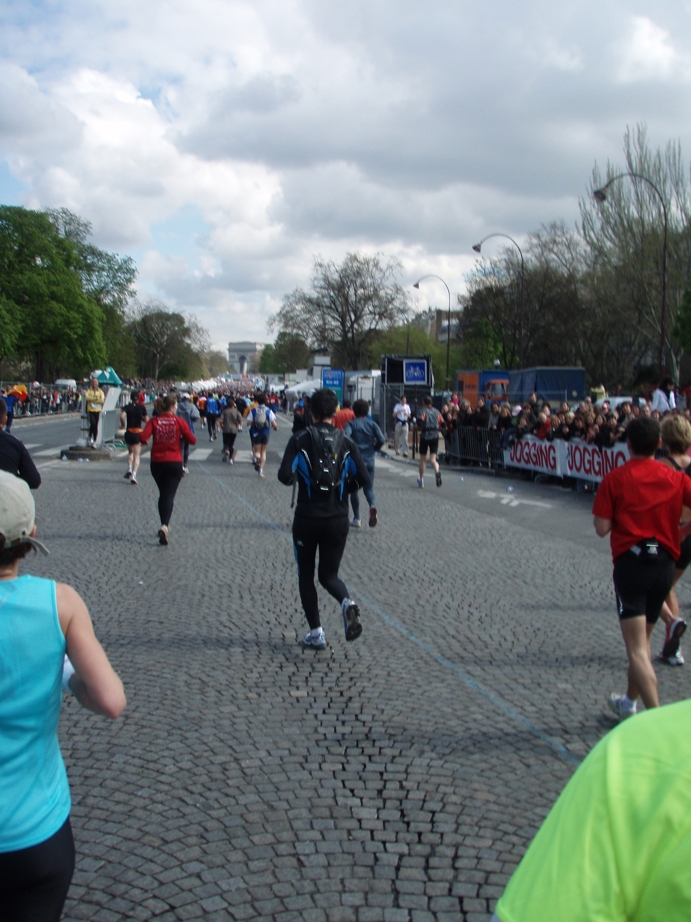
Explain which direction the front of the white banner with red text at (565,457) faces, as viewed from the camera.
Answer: facing the viewer and to the left of the viewer

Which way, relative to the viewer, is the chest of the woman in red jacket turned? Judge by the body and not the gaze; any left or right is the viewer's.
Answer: facing away from the viewer

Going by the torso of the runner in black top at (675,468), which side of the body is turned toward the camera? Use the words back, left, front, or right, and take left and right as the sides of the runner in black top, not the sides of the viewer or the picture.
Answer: back

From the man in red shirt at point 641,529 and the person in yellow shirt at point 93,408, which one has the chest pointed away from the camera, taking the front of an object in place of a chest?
the man in red shirt

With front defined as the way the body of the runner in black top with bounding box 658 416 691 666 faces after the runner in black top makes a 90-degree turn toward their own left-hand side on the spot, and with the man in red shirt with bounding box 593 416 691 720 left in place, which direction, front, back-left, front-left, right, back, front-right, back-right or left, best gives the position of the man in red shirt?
left

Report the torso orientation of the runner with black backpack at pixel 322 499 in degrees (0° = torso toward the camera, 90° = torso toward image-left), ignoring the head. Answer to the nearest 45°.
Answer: approximately 180°

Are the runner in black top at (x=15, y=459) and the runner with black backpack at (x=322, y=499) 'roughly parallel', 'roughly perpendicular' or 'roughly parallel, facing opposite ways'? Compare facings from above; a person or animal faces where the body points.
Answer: roughly parallel

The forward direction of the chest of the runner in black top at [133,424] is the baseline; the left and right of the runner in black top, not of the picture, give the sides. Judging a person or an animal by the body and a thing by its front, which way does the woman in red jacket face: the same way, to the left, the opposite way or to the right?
the same way

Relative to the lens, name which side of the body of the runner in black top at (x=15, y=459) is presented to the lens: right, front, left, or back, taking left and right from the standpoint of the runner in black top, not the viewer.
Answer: back

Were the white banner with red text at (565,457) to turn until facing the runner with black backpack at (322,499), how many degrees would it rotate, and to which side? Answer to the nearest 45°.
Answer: approximately 45° to its left

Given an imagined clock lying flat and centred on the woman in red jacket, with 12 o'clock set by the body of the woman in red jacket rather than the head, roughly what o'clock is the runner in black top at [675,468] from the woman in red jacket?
The runner in black top is roughly at 5 o'clock from the woman in red jacket.

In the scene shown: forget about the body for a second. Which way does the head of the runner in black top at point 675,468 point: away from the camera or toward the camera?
away from the camera

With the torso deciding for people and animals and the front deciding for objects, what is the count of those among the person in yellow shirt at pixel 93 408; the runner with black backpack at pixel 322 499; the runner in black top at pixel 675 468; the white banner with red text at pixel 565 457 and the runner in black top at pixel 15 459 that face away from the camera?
3

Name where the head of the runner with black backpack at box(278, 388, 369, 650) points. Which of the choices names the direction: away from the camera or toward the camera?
away from the camera

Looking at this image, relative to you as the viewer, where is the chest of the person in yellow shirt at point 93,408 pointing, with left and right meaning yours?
facing the viewer

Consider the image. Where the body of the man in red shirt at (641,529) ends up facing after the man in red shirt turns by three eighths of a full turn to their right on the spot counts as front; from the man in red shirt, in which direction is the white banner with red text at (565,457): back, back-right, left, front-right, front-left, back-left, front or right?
back-left

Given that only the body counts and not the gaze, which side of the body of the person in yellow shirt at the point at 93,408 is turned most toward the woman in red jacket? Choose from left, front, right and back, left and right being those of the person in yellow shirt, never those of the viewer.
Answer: front

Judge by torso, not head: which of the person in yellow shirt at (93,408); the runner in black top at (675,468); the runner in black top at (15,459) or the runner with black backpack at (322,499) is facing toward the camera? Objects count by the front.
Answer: the person in yellow shirt

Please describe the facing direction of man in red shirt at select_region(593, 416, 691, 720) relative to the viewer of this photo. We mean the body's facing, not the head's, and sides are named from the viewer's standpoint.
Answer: facing away from the viewer

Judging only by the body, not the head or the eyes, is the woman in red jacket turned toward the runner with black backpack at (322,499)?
no
